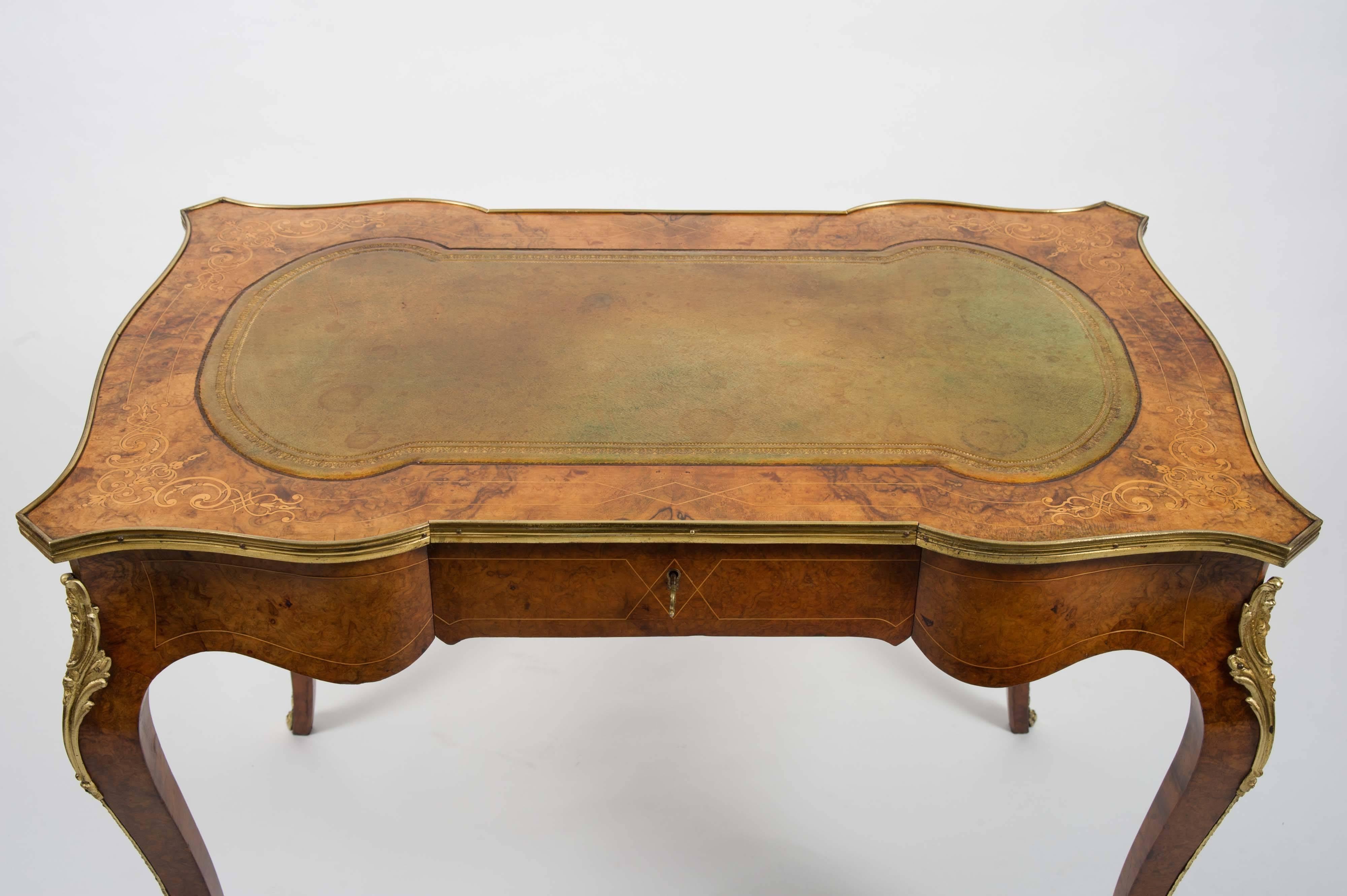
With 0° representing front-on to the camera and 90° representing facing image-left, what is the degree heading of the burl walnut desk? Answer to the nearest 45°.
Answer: approximately 0°
